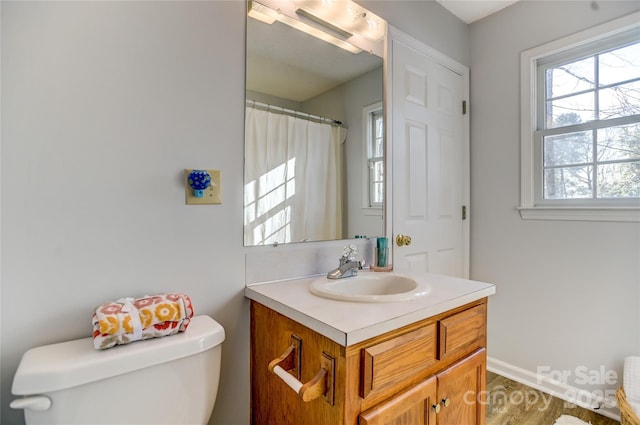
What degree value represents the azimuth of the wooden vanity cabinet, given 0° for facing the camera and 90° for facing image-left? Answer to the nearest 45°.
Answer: approximately 315°

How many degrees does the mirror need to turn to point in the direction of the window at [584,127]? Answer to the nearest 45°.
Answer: approximately 45° to its left

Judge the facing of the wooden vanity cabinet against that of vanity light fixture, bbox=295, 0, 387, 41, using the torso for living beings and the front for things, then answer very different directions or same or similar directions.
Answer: same or similar directions

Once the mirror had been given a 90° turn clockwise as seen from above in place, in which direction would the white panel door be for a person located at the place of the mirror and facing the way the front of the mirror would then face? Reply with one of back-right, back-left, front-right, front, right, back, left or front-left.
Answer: back

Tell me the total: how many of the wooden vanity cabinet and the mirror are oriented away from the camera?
0

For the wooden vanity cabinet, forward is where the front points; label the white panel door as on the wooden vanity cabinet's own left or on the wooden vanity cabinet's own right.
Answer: on the wooden vanity cabinet's own left

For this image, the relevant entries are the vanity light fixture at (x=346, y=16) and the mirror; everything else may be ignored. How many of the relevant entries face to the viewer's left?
0

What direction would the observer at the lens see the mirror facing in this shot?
facing the viewer and to the right of the viewer

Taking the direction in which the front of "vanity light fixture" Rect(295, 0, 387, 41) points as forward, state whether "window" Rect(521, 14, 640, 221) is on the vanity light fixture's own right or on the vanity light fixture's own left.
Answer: on the vanity light fixture's own left
